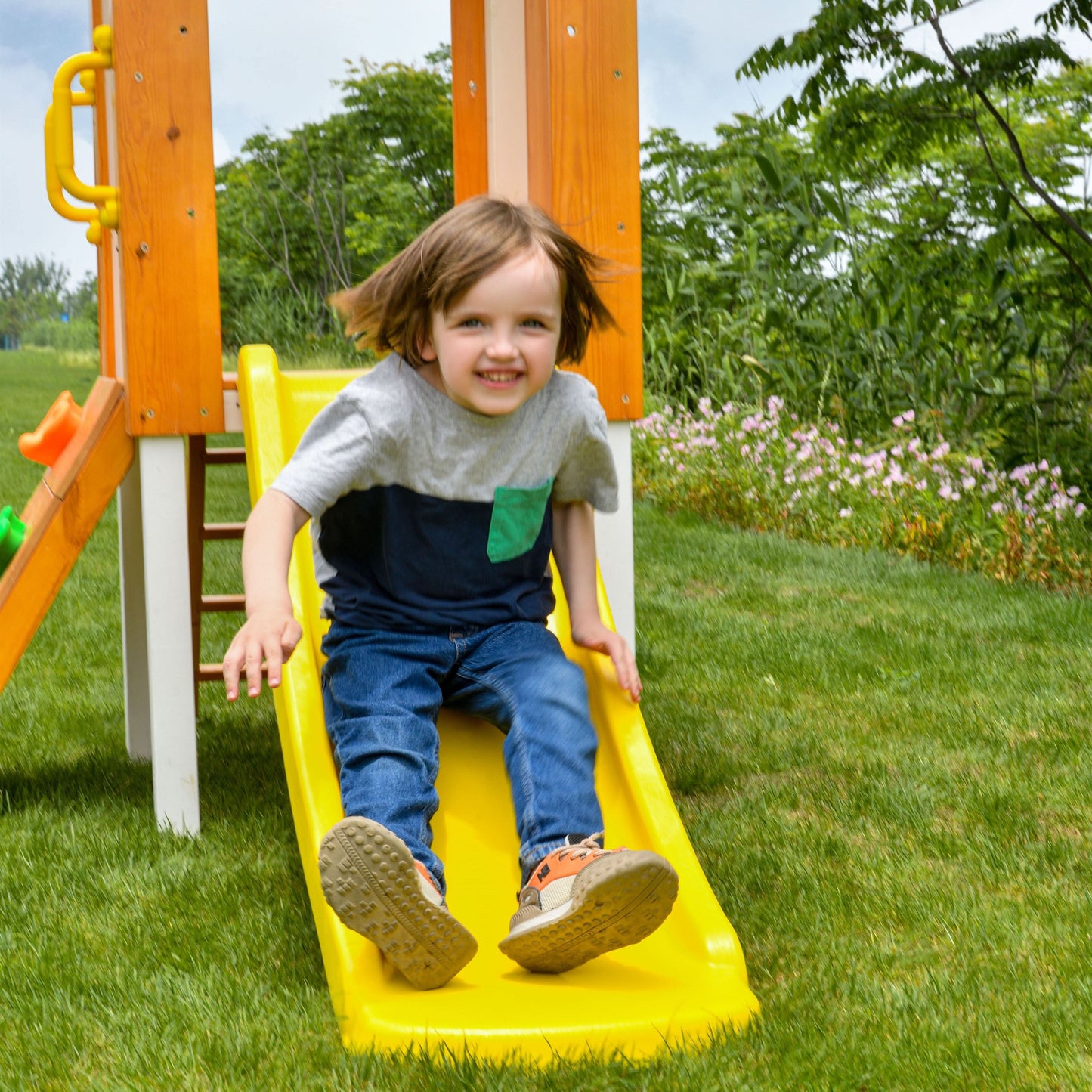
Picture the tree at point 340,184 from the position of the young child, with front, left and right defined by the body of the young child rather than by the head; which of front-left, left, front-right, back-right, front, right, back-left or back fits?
back

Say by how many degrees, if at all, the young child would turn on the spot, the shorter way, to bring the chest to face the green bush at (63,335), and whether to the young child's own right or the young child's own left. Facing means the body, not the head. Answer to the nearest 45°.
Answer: approximately 180°

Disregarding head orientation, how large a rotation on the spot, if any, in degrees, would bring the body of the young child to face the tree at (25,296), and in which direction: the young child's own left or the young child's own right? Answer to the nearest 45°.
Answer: approximately 180°

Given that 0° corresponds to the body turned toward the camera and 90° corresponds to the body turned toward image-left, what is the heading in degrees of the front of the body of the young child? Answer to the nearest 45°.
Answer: approximately 0°
